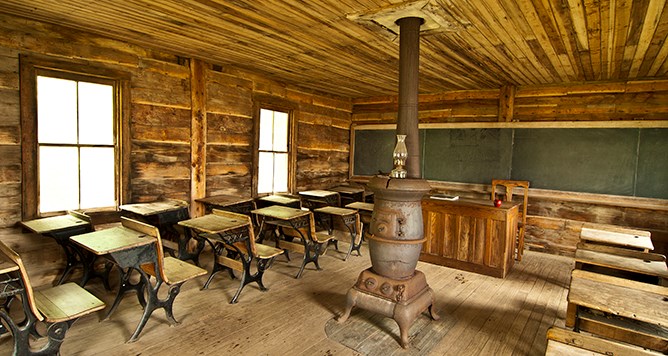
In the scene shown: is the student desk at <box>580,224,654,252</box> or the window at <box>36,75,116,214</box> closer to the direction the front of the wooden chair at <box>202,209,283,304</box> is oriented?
the student desk

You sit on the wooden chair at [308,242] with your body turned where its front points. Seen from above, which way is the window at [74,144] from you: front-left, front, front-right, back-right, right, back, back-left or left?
back-left

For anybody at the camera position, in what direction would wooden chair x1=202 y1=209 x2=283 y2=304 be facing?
facing away from the viewer and to the right of the viewer

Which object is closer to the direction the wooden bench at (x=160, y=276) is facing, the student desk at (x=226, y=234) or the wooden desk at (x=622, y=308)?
the student desk

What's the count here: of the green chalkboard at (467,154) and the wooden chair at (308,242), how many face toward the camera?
1

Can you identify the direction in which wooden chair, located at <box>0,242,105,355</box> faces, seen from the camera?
facing away from the viewer and to the right of the viewer

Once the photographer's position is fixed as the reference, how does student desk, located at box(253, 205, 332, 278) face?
facing away from the viewer and to the right of the viewer

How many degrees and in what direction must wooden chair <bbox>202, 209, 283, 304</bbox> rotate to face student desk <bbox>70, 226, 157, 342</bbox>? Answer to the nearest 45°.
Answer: approximately 180°

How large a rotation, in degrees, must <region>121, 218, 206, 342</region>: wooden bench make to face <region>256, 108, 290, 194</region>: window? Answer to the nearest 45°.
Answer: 0° — it already faces it

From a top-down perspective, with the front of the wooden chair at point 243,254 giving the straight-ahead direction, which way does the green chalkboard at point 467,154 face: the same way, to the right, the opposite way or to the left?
the opposite way

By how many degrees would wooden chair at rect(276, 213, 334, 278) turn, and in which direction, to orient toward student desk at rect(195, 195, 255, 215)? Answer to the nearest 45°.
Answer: approximately 90° to its left

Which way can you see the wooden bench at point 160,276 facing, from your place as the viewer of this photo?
facing away from the viewer and to the right of the viewer

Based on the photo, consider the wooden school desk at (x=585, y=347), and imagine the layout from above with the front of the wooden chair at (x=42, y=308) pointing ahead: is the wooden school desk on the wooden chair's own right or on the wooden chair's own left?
on the wooden chair's own right

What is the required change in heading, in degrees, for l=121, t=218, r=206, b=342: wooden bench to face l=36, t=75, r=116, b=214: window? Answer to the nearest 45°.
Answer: approximately 90° to its left
